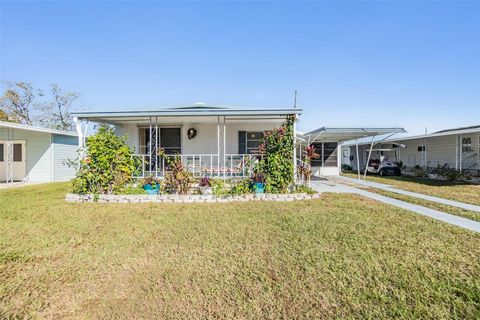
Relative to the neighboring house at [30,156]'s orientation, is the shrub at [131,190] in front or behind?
in front

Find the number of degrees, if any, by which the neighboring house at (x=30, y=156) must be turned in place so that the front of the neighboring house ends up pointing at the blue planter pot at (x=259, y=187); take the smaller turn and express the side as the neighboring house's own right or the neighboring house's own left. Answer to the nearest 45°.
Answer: approximately 45° to the neighboring house's own left

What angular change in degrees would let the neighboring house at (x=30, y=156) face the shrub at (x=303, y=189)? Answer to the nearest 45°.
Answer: approximately 45° to its left

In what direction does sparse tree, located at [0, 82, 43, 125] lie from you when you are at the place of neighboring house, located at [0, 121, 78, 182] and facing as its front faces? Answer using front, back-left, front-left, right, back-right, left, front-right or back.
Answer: back

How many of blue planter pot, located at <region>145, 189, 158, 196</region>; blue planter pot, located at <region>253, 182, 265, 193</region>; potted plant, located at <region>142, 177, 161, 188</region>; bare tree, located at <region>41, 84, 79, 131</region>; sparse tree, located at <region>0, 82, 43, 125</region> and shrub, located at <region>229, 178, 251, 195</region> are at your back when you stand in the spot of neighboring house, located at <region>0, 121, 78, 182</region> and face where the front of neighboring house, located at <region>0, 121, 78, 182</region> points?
2

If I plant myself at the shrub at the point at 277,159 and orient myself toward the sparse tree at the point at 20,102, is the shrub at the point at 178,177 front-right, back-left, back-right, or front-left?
front-left

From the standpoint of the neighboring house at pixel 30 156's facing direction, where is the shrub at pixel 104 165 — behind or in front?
in front

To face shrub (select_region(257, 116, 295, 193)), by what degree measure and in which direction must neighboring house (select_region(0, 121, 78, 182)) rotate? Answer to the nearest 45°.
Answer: approximately 45° to its left

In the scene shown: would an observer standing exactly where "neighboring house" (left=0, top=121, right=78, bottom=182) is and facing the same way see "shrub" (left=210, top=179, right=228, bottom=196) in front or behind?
in front

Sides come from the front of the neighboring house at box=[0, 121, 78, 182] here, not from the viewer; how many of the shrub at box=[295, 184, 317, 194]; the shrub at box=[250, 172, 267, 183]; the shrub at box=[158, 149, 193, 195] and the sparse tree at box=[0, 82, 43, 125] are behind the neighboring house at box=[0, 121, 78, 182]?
1

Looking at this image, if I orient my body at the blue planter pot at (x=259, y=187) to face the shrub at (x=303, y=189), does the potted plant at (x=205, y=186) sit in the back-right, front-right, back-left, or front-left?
back-left

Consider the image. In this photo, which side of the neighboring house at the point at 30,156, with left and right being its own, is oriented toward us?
front

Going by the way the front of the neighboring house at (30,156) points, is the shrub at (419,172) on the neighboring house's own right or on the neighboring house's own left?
on the neighboring house's own left
